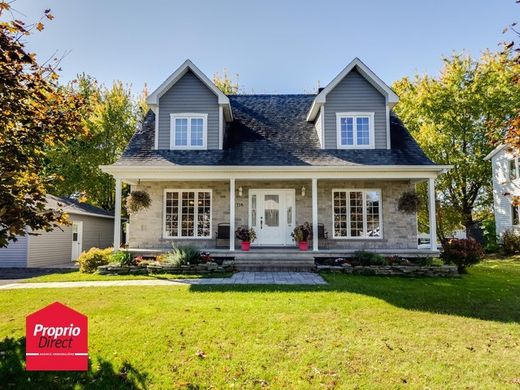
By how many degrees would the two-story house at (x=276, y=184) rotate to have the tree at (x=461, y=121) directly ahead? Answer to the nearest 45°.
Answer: approximately 135° to its left

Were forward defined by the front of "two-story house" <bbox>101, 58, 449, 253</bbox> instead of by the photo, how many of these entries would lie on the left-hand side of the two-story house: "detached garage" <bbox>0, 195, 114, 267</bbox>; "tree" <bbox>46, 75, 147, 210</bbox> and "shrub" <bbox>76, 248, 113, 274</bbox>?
0

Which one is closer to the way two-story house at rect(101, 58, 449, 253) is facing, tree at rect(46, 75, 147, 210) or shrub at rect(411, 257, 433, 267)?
the shrub

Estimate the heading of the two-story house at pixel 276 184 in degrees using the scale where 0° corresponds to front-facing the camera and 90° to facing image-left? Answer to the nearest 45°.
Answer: approximately 0°

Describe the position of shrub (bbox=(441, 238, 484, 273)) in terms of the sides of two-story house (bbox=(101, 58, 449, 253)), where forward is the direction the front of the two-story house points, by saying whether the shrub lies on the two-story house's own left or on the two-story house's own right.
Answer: on the two-story house's own left

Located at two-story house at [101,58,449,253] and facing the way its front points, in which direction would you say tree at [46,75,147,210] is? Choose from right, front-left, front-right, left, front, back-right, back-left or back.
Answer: back-right
